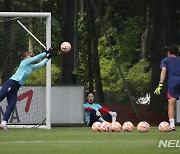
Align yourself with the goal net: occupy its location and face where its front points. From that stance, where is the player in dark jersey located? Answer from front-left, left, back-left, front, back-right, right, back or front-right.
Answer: front-left

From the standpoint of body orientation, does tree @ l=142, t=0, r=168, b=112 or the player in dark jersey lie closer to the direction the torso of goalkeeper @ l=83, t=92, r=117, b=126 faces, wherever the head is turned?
the player in dark jersey

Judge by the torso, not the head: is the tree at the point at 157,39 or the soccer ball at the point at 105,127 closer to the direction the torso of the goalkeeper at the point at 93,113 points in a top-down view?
the soccer ball

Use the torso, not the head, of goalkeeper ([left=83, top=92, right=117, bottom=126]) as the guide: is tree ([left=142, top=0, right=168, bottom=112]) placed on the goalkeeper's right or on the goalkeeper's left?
on the goalkeeper's left

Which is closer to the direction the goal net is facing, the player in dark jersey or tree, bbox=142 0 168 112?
the player in dark jersey

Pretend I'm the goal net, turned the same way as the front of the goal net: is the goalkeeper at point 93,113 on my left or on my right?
on my left

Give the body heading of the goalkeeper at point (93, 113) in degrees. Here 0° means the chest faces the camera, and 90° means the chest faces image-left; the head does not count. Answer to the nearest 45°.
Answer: approximately 315°

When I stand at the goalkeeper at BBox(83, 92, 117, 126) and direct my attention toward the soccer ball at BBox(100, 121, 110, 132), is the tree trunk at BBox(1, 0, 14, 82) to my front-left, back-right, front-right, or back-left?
back-right

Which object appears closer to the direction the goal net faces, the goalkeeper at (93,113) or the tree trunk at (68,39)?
the goalkeeper
